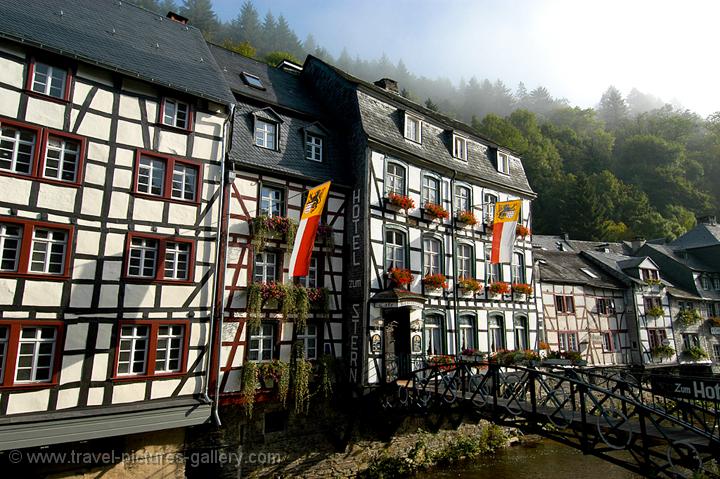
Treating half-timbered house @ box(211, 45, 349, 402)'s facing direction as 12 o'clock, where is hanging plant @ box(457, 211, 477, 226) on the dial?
The hanging plant is roughly at 10 o'clock from the half-timbered house.

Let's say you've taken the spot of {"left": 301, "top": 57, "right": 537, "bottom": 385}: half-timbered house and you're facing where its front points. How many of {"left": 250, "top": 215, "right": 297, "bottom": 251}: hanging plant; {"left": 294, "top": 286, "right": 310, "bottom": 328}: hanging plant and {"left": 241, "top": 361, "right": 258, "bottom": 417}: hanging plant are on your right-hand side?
3

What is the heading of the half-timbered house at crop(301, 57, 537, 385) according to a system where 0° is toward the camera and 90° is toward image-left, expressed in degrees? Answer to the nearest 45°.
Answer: approximately 315°

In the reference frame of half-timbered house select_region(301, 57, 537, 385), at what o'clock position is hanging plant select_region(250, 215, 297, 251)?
The hanging plant is roughly at 3 o'clock from the half-timbered house.

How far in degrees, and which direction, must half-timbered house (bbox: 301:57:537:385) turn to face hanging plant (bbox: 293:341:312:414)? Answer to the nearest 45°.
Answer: approximately 90° to its right

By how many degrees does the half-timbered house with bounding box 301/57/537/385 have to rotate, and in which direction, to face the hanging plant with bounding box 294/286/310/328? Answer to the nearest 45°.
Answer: approximately 90° to its right

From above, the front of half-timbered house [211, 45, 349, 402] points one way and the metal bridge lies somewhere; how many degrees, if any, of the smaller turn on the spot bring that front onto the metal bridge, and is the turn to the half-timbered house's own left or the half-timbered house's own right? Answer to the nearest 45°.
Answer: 0° — it already faces it

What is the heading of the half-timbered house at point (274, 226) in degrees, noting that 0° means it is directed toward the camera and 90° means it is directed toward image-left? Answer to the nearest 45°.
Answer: approximately 315°

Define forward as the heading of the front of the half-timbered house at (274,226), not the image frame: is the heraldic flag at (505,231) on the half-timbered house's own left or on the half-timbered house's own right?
on the half-timbered house's own left

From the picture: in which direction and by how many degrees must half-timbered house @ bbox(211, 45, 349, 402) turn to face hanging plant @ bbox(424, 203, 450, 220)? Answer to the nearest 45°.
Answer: approximately 45° to its left
